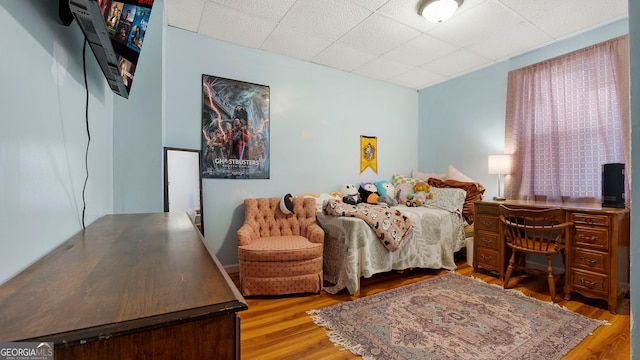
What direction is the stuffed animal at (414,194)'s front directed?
toward the camera

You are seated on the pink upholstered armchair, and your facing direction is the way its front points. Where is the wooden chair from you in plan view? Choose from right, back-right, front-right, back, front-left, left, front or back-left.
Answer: left

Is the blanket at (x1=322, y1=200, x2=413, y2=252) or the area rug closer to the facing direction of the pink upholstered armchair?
the area rug

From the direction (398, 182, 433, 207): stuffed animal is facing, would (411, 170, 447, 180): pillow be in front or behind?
behind

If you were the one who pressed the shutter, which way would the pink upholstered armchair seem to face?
facing the viewer

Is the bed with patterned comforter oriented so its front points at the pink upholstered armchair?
yes

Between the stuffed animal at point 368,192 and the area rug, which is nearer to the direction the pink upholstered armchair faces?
the area rug

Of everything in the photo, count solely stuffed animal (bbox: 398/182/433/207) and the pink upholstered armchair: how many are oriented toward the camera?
2

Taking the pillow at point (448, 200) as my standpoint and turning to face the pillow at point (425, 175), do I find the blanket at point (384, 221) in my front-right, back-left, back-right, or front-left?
back-left

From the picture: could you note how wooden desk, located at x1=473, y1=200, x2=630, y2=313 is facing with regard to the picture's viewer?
facing the viewer and to the left of the viewer

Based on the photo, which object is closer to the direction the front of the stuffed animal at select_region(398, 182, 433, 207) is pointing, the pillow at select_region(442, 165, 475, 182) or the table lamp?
the table lamp

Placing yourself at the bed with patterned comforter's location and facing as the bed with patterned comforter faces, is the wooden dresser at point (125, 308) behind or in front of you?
in front

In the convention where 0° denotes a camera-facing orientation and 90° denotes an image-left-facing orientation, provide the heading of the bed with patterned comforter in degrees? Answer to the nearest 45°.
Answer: approximately 45°

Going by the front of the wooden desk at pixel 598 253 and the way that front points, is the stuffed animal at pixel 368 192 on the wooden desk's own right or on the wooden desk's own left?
on the wooden desk's own right

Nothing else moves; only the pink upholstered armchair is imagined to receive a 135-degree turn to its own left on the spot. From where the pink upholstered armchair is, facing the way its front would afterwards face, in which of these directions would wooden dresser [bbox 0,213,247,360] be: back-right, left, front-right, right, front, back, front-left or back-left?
back-right

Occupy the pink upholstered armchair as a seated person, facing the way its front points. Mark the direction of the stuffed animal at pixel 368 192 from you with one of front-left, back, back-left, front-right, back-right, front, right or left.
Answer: back-left
